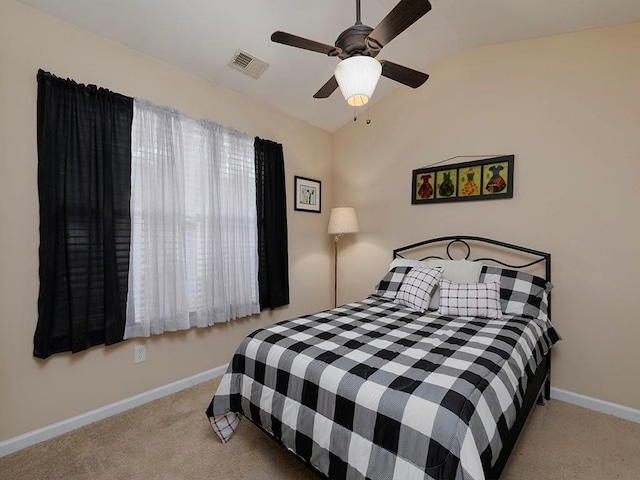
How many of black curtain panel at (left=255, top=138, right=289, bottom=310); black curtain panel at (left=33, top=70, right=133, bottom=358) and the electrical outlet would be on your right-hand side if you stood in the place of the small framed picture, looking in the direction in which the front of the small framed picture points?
3

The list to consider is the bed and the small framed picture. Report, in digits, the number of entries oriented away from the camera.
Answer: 0

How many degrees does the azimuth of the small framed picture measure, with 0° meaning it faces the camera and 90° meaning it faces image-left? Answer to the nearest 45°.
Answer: approximately 315°

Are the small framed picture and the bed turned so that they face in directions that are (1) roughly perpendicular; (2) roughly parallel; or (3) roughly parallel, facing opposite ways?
roughly perpendicular

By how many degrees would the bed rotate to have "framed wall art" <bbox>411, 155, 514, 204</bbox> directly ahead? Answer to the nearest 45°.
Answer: approximately 180°

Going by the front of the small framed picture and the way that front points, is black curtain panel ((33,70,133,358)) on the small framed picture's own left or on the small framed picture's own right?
on the small framed picture's own right

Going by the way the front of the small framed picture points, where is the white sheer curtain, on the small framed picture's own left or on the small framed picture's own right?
on the small framed picture's own right

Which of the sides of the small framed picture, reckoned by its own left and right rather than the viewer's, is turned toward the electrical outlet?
right

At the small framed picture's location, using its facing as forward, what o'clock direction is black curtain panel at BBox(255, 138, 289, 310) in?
The black curtain panel is roughly at 3 o'clock from the small framed picture.

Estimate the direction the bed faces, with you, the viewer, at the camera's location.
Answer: facing the viewer and to the left of the viewer

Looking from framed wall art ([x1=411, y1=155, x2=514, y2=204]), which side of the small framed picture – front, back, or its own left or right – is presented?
front

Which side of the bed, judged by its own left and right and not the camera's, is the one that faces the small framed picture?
right
